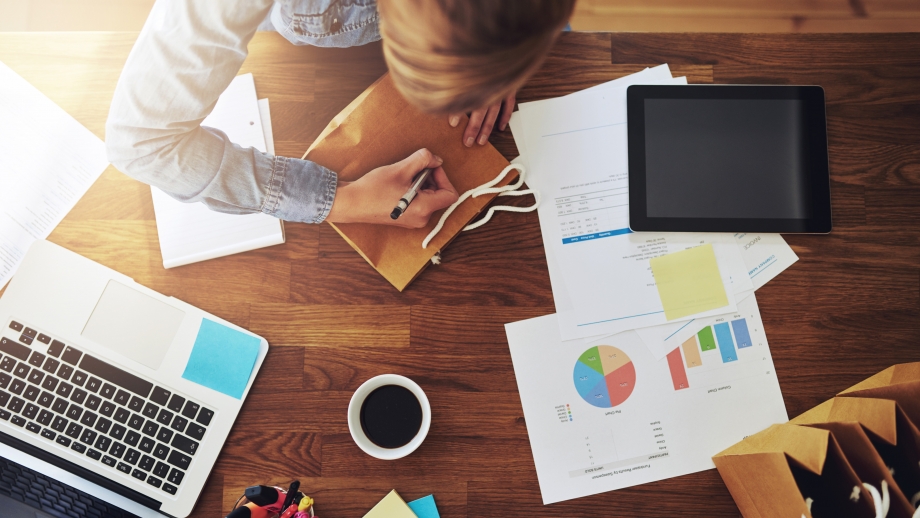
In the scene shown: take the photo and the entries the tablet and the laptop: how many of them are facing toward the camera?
1

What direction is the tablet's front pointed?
toward the camera

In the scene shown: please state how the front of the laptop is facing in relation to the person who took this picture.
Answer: facing away from the viewer and to the right of the viewer

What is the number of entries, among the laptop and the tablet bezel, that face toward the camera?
1
